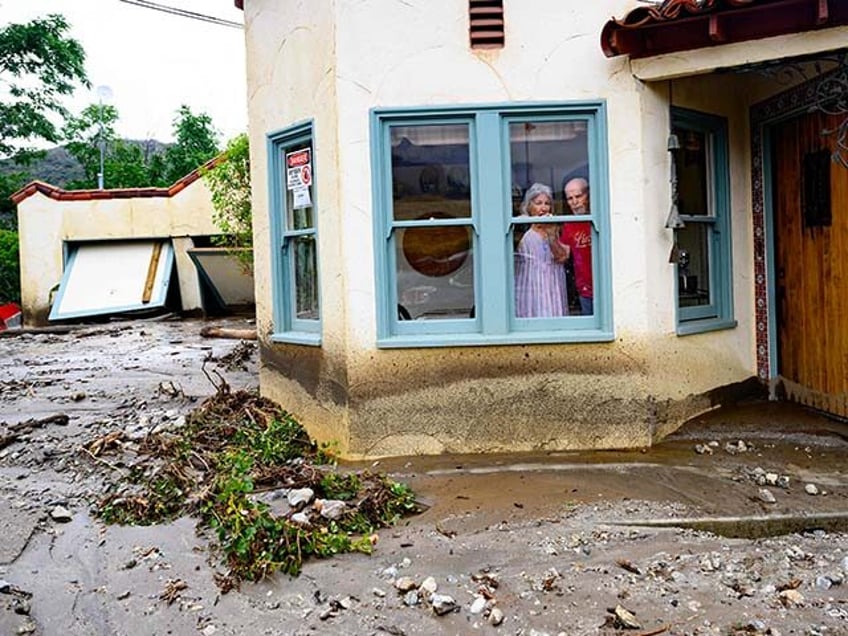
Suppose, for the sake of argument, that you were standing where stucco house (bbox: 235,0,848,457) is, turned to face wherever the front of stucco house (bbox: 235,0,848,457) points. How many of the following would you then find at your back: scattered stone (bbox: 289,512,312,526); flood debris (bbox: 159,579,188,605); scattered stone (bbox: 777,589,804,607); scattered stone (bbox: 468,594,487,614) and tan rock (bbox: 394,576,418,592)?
0

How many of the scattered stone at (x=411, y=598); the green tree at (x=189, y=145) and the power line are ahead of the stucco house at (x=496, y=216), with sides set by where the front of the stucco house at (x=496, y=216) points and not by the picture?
1

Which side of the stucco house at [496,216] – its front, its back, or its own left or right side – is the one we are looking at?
front

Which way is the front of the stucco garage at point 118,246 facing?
toward the camera

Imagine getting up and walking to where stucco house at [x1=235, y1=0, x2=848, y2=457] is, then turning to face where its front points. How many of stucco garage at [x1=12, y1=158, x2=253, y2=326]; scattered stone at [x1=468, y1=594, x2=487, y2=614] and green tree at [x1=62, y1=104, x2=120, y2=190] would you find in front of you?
1

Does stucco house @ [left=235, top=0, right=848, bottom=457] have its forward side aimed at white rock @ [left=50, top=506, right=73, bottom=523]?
no

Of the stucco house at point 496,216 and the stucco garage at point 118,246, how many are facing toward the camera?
2

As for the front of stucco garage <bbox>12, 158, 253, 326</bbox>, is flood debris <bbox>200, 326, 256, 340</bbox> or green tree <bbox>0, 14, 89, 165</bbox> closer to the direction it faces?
the flood debris

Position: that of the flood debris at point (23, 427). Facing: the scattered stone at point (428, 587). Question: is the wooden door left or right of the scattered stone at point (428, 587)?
left

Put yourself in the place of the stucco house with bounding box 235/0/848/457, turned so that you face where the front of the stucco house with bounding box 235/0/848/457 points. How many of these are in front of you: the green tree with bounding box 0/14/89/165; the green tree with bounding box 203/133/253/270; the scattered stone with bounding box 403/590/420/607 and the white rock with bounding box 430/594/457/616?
2

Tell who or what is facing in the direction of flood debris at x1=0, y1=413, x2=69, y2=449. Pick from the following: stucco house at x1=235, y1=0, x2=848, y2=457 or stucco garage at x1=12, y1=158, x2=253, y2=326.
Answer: stucco garage at x1=12, y1=158, x2=253, y2=326

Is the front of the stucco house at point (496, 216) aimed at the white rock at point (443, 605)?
yes

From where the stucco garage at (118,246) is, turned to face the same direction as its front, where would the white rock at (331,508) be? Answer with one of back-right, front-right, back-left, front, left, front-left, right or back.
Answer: front

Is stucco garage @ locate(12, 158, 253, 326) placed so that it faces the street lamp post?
no

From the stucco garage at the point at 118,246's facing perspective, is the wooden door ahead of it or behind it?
ahead
